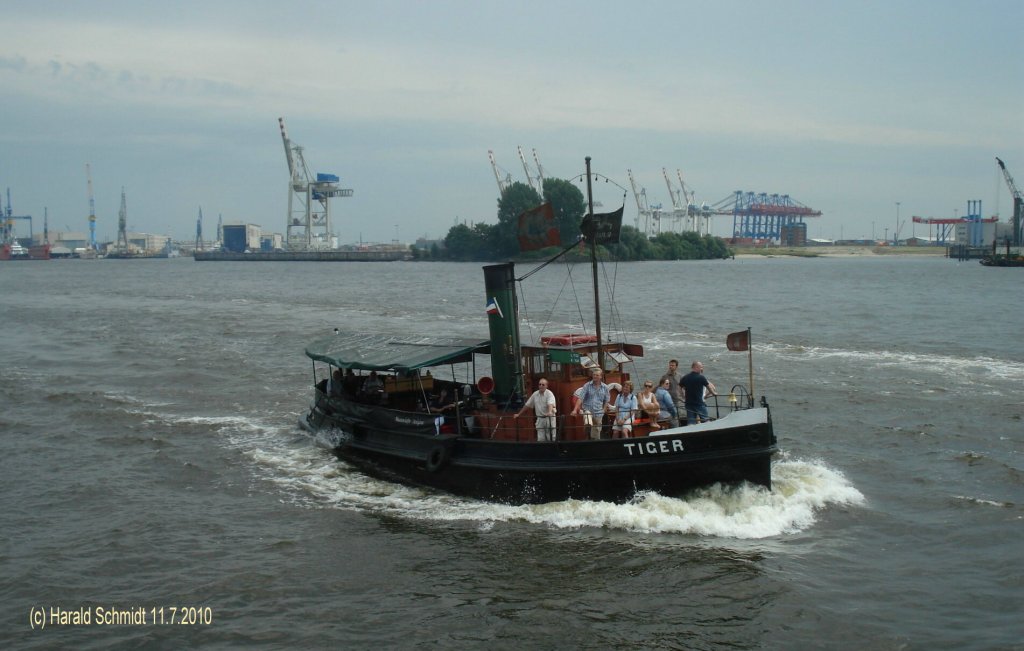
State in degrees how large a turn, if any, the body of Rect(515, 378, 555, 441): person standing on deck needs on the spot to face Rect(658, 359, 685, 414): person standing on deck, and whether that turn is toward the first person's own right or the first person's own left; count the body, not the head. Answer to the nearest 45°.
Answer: approximately 135° to the first person's own left

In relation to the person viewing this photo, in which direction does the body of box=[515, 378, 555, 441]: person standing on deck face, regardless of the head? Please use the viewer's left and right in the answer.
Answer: facing the viewer

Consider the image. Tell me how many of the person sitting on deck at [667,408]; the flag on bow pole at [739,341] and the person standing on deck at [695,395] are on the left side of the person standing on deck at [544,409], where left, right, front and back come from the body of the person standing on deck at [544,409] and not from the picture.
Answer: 3

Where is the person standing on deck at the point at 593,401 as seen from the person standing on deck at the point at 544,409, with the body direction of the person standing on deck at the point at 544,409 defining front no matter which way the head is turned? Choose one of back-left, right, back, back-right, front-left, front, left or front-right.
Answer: left
